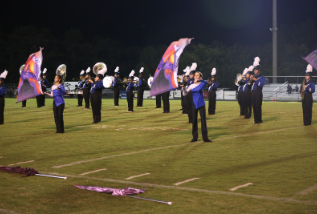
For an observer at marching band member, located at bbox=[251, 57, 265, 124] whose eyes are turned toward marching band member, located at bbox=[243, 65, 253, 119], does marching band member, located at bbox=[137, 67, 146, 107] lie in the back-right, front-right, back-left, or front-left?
front-left

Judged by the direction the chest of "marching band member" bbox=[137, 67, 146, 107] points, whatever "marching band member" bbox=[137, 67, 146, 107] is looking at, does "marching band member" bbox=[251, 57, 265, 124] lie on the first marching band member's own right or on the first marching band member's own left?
on the first marching band member's own left

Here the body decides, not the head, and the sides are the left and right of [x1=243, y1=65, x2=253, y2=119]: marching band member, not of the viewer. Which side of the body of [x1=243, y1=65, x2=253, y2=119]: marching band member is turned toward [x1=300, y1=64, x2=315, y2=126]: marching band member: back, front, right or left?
left

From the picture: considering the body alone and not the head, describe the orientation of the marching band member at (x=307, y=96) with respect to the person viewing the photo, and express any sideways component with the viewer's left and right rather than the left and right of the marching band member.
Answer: facing the viewer and to the left of the viewer

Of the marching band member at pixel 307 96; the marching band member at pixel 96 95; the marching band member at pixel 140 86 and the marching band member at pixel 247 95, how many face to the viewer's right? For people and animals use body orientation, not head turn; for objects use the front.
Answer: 0

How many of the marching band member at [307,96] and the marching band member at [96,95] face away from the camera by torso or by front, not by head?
0

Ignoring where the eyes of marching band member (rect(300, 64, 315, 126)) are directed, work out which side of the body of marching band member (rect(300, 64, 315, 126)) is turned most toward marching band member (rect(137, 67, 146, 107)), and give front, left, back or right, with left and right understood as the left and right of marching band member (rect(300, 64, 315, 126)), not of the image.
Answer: right

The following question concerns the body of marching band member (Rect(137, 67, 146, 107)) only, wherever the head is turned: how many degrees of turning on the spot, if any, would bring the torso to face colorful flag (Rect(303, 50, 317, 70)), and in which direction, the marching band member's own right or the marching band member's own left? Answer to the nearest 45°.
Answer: approximately 45° to the marching band member's own left

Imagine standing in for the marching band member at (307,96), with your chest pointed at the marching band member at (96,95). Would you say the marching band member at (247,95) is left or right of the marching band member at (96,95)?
right

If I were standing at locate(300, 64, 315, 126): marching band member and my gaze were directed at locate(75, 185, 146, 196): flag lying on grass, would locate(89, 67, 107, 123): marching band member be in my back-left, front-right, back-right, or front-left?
front-right

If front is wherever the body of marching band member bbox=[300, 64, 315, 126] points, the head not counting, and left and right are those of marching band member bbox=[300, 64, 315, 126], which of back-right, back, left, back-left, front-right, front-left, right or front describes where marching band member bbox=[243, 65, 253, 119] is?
right

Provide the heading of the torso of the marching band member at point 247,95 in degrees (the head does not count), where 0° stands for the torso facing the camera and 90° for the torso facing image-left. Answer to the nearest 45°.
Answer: approximately 45°
